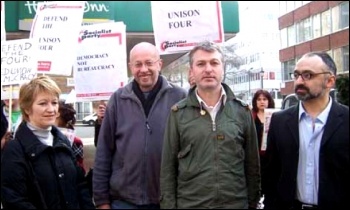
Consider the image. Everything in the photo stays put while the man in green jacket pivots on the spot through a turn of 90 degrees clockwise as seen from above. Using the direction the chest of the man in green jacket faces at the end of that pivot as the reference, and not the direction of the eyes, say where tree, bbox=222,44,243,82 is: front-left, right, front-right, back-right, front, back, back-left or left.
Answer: right

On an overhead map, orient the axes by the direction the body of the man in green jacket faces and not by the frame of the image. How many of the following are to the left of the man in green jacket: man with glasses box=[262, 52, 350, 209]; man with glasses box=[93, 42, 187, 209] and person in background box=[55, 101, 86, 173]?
1

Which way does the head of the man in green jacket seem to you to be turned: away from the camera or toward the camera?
toward the camera

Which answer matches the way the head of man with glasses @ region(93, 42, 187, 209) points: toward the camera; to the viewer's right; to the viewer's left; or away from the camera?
toward the camera

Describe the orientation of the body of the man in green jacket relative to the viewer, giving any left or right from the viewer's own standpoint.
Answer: facing the viewer

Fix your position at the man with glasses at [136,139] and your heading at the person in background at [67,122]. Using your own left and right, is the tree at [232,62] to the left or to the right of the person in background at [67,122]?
right

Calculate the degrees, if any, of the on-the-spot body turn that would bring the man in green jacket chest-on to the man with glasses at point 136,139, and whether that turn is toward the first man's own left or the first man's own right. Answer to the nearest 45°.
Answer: approximately 135° to the first man's own right

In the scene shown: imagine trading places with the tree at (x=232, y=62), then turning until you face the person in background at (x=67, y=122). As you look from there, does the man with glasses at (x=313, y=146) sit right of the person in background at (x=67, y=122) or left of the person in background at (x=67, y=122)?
left

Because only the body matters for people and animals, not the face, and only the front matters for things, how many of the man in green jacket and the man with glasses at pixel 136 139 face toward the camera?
2

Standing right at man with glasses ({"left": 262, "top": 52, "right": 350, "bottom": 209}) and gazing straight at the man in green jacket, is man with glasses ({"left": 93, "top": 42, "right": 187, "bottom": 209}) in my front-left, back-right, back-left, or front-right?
front-right

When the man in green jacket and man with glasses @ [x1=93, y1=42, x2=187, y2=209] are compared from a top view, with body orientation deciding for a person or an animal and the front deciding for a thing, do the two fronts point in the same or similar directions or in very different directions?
same or similar directions

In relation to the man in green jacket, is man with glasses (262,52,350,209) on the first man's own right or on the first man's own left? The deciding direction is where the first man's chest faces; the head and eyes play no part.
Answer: on the first man's own left

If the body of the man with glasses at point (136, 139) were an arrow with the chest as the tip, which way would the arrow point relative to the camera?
toward the camera

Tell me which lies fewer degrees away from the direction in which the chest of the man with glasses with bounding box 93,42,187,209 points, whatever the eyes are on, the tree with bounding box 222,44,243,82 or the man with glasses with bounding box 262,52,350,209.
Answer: the man with glasses
